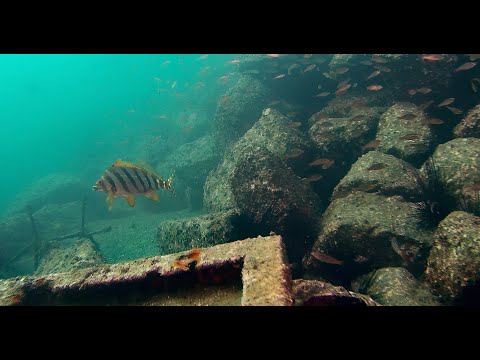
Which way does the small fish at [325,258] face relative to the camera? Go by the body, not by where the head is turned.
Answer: to the viewer's left

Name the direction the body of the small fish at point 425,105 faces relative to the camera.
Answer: to the viewer's left

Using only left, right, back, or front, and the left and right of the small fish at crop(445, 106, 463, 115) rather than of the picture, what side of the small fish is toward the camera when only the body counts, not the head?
right

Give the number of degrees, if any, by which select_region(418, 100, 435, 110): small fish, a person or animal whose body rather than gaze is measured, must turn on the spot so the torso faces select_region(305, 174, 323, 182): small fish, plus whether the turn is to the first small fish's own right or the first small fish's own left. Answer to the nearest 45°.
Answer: approximately 45° to the first small fish's own left

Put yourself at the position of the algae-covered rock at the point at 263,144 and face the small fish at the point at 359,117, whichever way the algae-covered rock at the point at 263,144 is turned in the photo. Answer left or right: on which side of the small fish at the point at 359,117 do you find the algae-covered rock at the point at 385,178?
right

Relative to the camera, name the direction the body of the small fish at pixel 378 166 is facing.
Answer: to the viewer's left

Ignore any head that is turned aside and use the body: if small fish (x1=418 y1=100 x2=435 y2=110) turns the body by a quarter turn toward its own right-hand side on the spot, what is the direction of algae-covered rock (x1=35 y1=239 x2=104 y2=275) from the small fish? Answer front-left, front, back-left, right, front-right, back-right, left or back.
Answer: back-left

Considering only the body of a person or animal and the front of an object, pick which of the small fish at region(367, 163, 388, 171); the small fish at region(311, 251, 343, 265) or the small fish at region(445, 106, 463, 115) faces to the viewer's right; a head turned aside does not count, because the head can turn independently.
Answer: the small fish at region(445, 106, 463, 115)

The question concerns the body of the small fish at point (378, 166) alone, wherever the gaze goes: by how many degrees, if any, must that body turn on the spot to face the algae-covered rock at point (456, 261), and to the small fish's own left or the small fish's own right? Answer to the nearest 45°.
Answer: approximately 135° to the small fish's own left
